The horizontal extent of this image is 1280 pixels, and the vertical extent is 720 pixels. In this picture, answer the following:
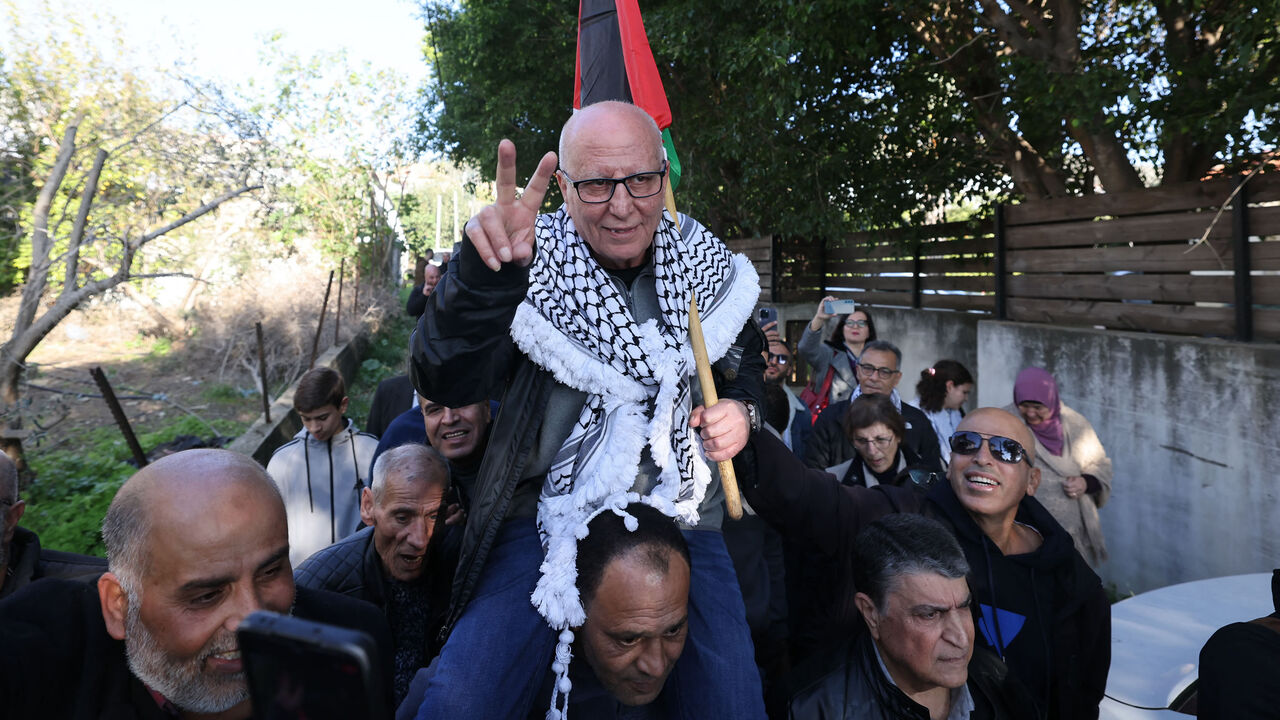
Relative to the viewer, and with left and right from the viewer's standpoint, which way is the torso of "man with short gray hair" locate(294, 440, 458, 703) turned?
facing the viewer and to the right of the viewer

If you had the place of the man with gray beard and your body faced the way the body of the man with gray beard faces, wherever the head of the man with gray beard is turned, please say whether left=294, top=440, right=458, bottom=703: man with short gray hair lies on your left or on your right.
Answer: on your left

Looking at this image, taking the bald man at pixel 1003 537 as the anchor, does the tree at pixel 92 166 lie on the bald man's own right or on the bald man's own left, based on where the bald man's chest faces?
on the bald man's own right

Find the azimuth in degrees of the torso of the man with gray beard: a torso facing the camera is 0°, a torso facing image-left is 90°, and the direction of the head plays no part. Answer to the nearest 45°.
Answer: approximately 315°

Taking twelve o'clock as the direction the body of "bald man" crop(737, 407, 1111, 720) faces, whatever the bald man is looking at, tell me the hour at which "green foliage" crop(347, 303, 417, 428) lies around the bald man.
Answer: The green foliage is roughly at 3 o'clock from the bald man.

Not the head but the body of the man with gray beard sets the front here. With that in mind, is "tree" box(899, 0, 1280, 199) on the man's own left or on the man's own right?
on the man's own left

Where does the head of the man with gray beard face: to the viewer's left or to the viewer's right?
to the viewer's right

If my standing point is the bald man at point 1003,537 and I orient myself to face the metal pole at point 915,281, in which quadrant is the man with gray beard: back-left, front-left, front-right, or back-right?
back-left

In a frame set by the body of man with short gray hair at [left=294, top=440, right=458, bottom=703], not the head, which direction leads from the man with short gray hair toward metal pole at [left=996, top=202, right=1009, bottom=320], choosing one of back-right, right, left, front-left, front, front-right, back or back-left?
left

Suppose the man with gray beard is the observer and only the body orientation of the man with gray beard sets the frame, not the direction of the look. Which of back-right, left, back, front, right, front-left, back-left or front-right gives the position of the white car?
front-left

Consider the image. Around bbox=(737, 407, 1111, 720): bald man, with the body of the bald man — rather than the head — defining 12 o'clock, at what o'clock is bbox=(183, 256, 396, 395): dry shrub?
The dry shrub is roughly at 3 o'clock from the bald man.

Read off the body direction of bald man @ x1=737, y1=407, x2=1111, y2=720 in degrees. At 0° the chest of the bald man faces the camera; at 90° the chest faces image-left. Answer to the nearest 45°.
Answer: approximately 45°
